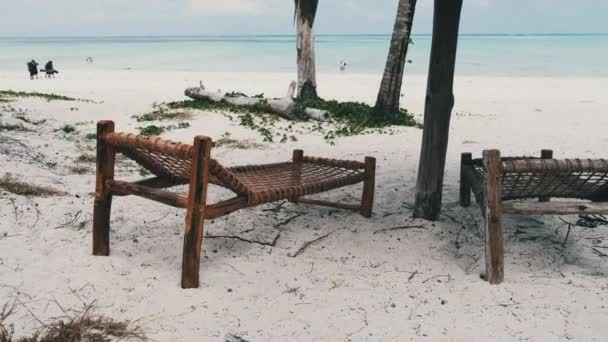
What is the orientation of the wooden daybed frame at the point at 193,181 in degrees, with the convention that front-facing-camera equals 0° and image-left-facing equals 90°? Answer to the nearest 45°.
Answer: approximately 225°

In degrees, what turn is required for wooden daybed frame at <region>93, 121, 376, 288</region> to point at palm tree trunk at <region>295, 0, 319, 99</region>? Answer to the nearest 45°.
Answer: approximately 45° to its left

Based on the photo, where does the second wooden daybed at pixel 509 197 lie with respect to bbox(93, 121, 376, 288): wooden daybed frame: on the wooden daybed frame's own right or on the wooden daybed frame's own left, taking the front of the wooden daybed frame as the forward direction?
on the wooden daybed frame's own right

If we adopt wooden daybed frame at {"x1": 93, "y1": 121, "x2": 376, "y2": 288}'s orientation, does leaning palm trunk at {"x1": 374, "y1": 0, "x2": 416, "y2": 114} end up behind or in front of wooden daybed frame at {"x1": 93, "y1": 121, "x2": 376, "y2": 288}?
in front

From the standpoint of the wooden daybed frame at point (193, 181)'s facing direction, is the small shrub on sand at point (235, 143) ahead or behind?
ahead

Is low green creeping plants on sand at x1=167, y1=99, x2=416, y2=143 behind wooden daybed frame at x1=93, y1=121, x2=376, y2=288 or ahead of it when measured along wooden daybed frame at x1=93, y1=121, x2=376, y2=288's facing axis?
ahead

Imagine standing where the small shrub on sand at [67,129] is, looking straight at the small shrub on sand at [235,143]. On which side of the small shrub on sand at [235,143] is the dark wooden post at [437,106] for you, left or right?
right

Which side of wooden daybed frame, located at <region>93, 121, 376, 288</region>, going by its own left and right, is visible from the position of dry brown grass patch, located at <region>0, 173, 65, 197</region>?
left

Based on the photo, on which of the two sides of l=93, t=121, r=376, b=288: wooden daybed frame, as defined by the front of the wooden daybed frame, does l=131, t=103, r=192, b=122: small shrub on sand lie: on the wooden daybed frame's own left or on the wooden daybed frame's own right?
on the wooden daybed frame's own left
